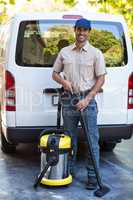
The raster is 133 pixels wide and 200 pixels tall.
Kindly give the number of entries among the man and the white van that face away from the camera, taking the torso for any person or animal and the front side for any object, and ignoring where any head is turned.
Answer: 1

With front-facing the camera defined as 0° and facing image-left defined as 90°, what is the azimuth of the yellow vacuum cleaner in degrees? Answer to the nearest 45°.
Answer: approximately 0°

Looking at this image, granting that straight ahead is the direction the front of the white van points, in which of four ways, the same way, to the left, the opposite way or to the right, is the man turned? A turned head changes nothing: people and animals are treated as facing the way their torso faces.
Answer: the opposite way

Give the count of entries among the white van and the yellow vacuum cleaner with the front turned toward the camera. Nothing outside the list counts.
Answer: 1

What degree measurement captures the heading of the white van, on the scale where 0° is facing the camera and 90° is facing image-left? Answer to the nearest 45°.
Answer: approximately 180°

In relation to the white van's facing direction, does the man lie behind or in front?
behind
